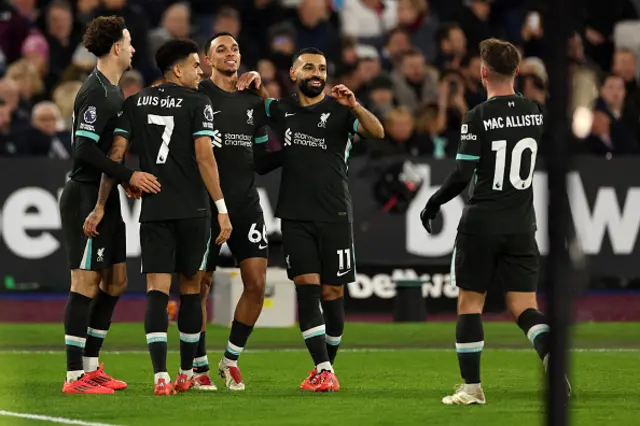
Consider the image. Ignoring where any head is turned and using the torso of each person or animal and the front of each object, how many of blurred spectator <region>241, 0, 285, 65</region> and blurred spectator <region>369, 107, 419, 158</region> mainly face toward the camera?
2

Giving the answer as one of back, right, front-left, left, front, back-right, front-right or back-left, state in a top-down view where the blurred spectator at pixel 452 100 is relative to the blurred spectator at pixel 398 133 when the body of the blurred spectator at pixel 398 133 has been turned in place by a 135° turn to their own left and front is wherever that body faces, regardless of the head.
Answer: front

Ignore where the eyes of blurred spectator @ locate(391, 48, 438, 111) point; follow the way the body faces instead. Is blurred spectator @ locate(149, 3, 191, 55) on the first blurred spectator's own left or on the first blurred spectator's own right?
on the first blurred spectator's own right
